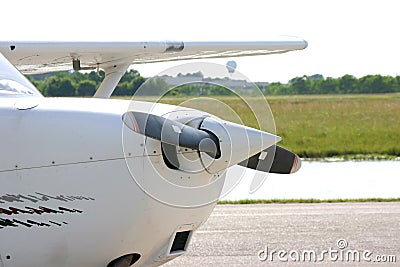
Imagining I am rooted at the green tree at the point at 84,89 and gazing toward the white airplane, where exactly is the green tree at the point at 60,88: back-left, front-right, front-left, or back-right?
back-right

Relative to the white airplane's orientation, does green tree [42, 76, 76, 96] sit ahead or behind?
behind

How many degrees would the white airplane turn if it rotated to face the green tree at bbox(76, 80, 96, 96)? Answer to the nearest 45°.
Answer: approximately 135° to its left

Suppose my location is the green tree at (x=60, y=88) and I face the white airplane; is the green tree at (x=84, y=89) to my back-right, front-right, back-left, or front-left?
front-left

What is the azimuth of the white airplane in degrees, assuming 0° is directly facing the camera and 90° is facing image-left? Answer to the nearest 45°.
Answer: approximately 315°
